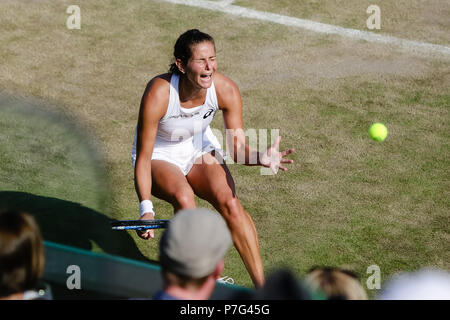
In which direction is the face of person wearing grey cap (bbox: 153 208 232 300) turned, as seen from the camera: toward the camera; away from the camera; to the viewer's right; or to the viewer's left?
away from the camera

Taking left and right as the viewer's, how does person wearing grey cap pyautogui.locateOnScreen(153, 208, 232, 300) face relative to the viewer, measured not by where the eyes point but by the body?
facing away from the viewer and to the right of the viewer

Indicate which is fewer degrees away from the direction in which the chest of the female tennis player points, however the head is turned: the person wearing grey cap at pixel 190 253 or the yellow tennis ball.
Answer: the person wearing grey cap

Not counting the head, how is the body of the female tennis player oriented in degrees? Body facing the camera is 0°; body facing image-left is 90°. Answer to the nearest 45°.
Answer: approximately 315°

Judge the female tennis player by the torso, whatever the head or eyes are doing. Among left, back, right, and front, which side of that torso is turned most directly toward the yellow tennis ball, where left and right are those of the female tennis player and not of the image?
left
